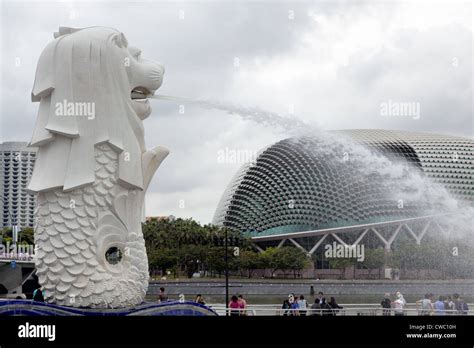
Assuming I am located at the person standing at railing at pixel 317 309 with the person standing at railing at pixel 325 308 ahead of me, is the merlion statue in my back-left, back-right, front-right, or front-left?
back-right

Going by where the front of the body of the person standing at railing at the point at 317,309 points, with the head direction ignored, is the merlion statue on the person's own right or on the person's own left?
on the person's own left

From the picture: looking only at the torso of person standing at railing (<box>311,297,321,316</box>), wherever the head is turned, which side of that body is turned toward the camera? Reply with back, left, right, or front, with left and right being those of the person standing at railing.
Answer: back
